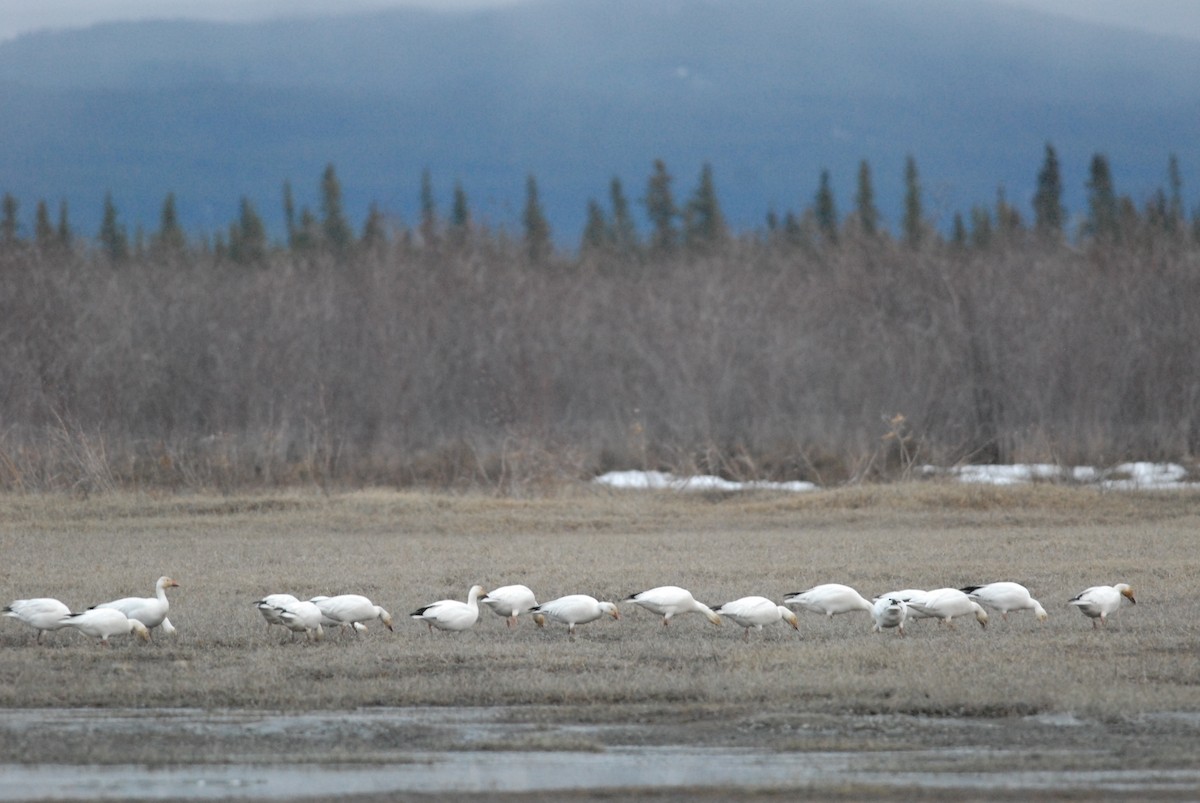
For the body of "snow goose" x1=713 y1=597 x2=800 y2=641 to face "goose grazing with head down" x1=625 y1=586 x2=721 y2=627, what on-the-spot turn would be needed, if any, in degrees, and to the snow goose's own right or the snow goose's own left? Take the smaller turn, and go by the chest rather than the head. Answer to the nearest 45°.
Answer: approximately 135° to the snow goose's own left

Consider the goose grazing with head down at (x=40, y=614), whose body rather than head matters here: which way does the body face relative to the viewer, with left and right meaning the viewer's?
facing to the right of the viewer

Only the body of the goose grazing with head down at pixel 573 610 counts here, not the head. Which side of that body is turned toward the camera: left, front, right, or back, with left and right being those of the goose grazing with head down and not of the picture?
right

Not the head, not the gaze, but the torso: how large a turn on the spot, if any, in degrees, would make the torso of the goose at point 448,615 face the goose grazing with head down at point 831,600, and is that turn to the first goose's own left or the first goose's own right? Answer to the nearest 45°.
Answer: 0° — it already faces it

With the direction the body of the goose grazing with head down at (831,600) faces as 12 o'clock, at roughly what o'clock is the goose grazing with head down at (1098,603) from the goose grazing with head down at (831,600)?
the goose grazing with head down at (1098,603) is roughly at 12 o'clock from the goose grazing with head down at (831,600).

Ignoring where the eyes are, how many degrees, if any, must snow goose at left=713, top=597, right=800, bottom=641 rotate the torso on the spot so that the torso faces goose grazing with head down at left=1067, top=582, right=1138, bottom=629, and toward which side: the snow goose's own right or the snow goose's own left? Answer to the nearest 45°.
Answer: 0° — it already faces it

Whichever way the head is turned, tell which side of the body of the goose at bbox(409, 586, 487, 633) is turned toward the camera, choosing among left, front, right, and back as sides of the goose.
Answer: right

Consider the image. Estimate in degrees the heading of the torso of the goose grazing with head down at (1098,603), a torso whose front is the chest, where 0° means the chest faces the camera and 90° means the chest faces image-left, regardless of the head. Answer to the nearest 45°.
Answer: approximately 270°

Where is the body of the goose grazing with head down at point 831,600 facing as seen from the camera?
to the viewer's right

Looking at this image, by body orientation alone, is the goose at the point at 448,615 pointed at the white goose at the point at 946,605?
yes

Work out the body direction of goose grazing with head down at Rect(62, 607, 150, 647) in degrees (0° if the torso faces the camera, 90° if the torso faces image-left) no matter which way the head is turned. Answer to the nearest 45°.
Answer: approximately 270°

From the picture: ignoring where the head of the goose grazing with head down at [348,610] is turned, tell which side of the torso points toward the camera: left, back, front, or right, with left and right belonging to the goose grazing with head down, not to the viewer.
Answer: right

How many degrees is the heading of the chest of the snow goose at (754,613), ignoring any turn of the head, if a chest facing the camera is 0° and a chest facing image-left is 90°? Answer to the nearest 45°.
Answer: approximately 270°
